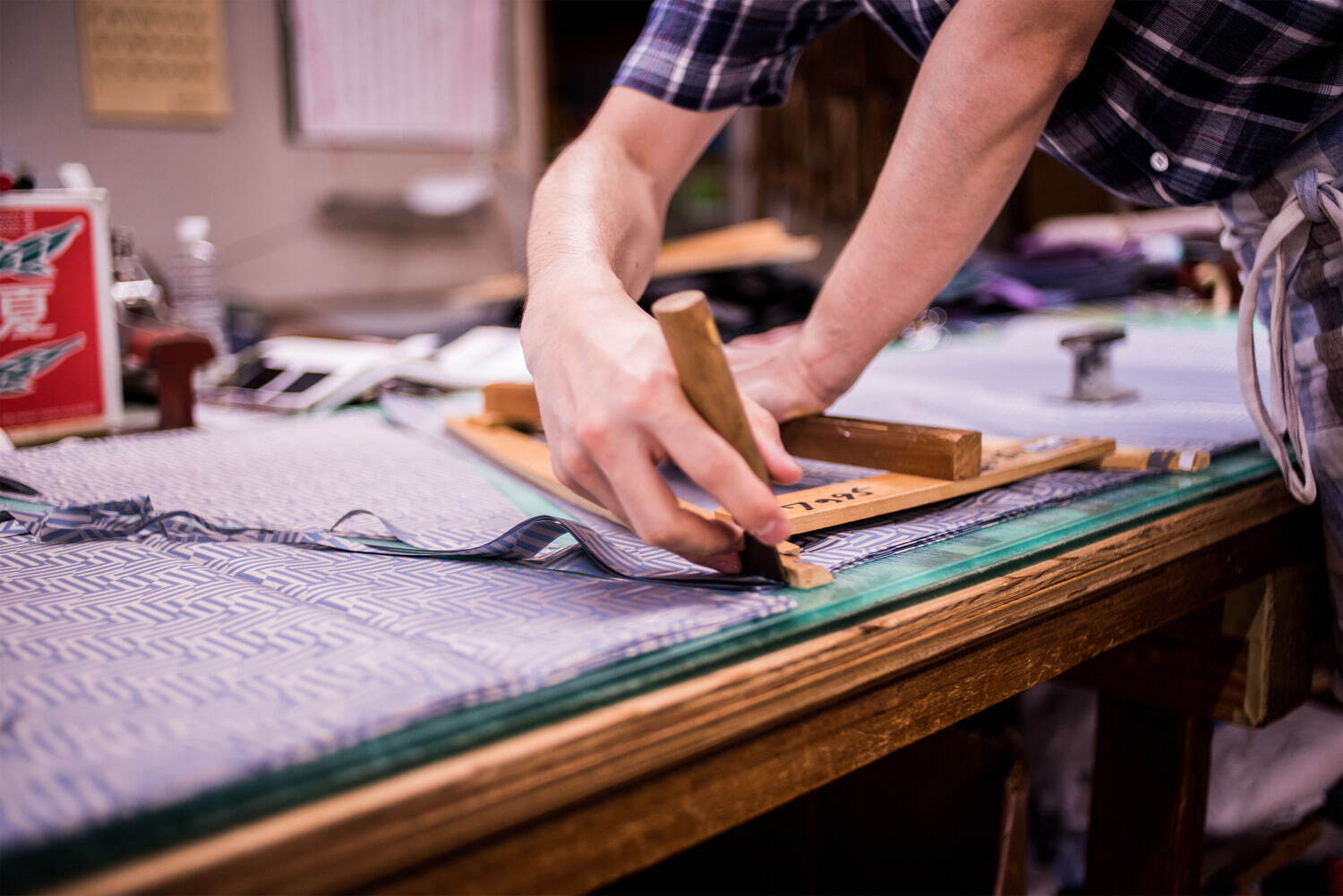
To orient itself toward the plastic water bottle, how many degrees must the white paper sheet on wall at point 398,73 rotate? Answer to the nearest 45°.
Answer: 0° — it already faces it

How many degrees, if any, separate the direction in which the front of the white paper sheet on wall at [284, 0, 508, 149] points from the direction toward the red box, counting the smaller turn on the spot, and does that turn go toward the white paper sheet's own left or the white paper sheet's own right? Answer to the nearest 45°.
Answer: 0° — it already faces it

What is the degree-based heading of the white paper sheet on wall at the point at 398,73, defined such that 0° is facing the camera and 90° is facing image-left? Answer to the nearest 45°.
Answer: approximately 0°

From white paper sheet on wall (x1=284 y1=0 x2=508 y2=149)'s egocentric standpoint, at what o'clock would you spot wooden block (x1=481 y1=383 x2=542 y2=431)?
The wooden block is roughly at 12 o'clock from the white paper sheet on wall.

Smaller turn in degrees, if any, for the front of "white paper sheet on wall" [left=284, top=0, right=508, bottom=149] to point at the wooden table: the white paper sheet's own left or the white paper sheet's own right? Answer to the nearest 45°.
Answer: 0° — it already faces it
